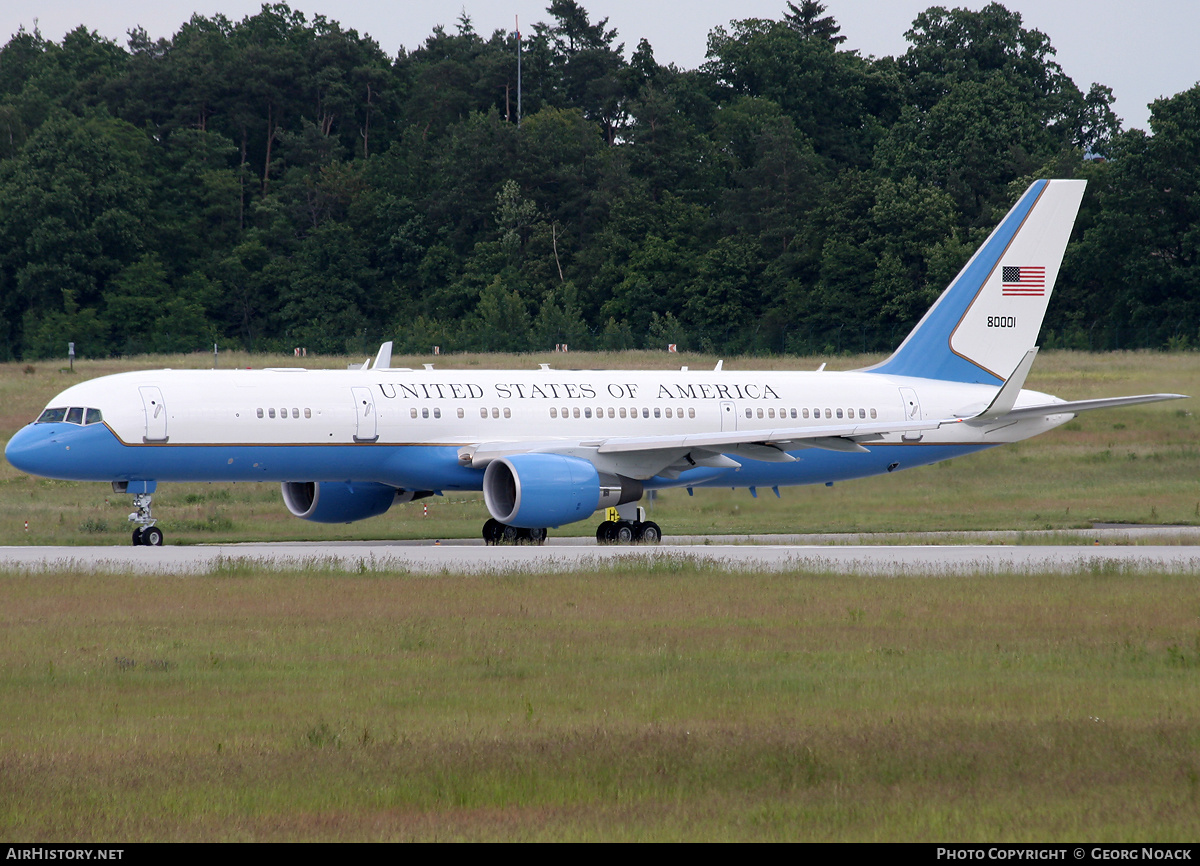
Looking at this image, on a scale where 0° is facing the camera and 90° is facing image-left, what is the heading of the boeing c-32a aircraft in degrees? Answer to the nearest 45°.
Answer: approximately 45°
